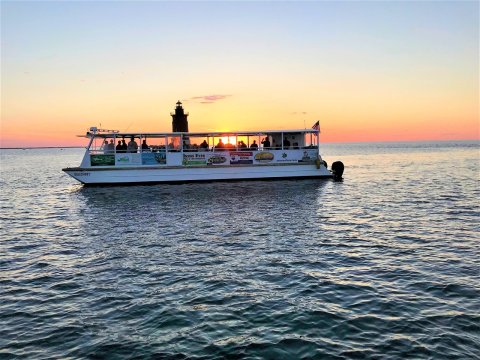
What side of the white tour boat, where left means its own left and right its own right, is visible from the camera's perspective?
left

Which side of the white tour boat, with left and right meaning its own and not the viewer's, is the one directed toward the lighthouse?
right
